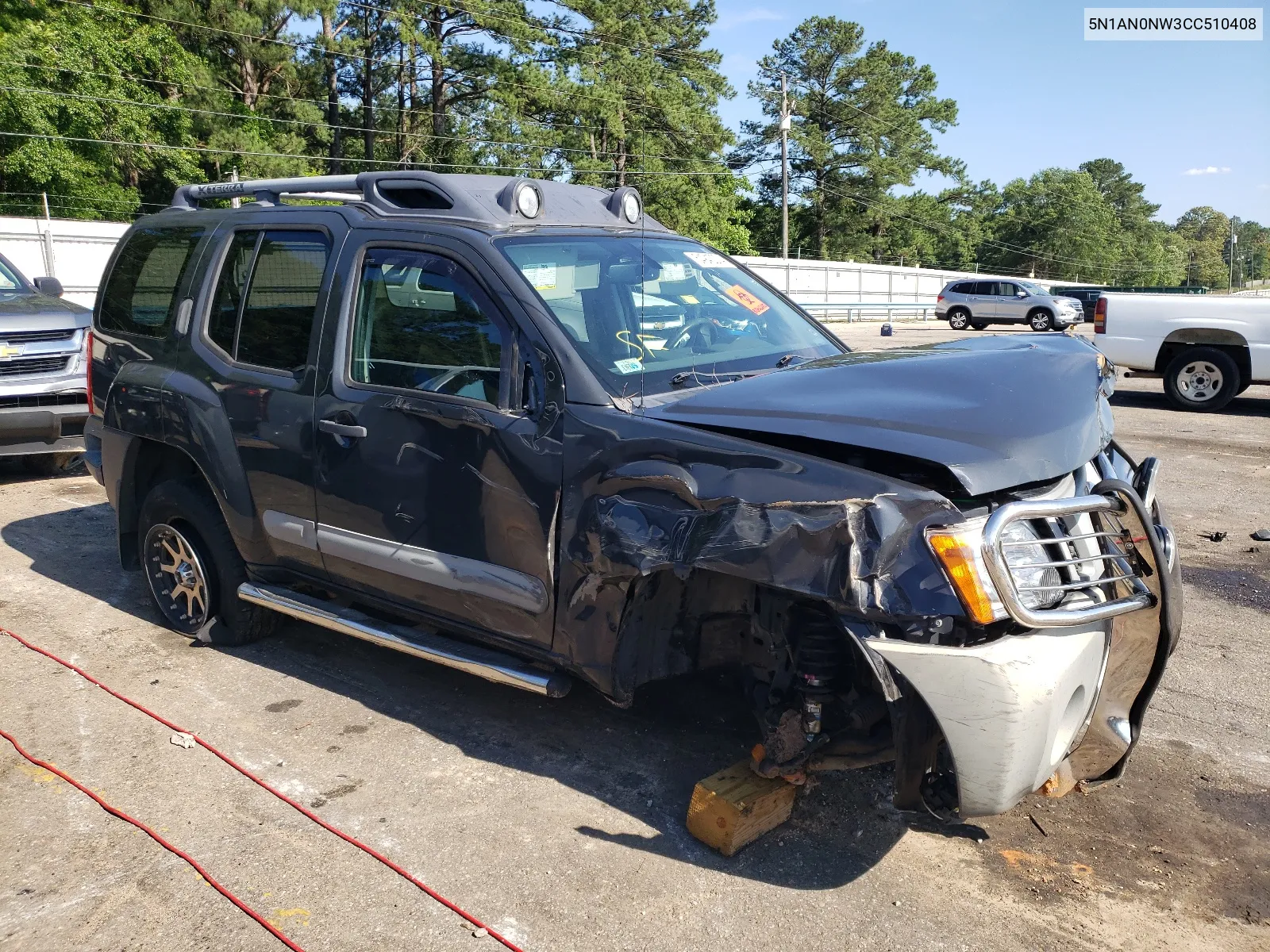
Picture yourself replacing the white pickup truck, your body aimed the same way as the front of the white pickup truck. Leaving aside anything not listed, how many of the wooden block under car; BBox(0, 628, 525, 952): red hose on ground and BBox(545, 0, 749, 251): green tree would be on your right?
2

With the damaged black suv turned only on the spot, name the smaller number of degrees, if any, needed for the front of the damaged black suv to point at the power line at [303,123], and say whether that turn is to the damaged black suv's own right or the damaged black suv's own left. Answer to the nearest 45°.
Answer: approximately 135° to the damaged black suv's own left

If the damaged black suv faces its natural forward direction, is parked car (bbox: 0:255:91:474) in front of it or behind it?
behind

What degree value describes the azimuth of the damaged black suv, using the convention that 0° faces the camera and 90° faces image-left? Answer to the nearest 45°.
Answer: approximately 315°

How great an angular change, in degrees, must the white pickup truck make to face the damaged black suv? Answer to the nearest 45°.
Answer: approximately 90° to its right

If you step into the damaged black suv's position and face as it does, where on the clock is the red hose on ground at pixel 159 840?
The red hose on ground is roughly at 4 o'clock from the damaged black suv.

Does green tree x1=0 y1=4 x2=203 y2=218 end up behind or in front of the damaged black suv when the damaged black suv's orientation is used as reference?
behind

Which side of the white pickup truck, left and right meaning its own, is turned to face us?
right
